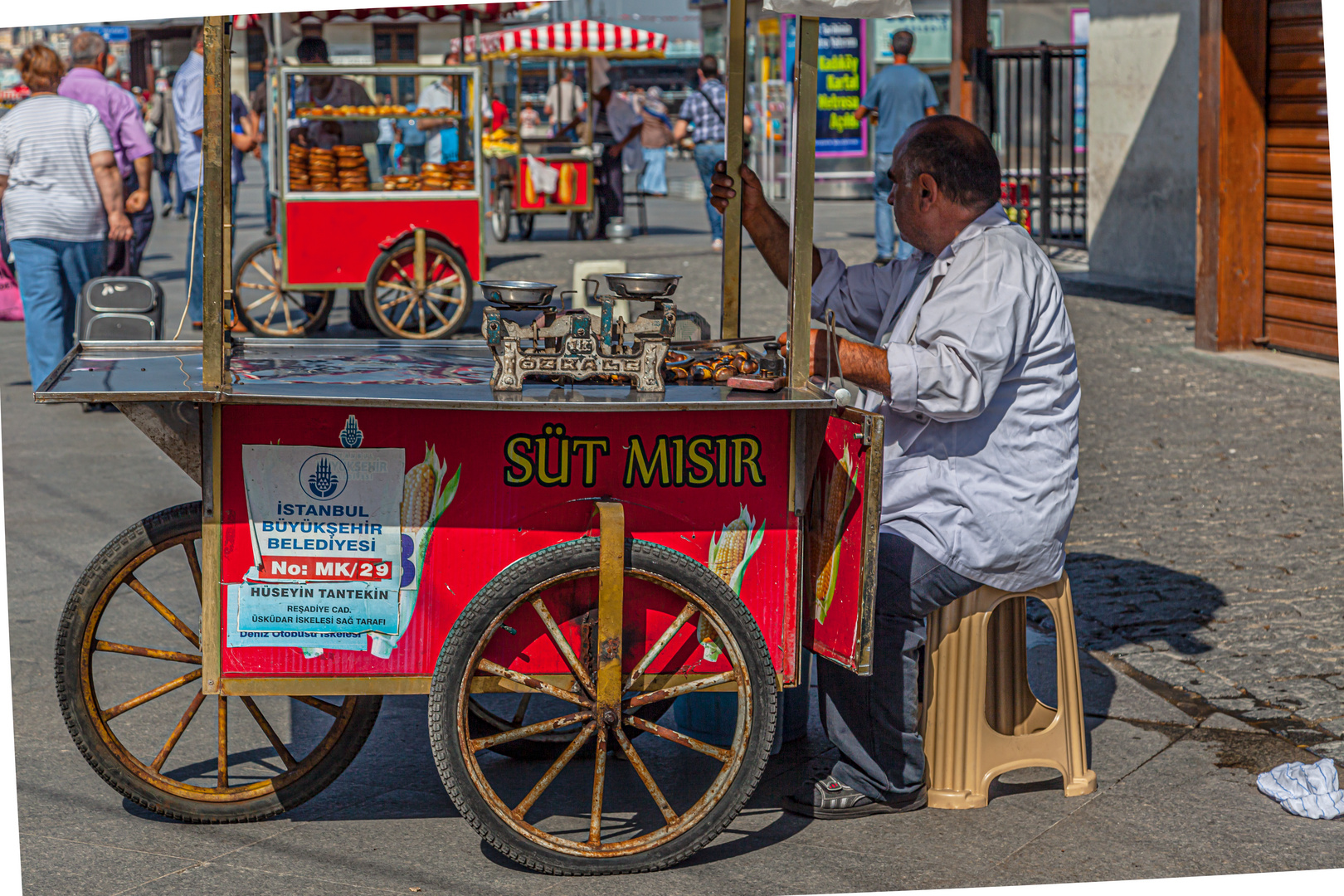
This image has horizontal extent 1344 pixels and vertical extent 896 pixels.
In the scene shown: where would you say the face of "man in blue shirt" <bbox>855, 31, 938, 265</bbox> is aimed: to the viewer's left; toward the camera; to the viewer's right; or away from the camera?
away from the camera

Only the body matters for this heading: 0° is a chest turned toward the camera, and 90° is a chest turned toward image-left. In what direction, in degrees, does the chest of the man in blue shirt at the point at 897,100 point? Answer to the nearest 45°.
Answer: approximately 180°

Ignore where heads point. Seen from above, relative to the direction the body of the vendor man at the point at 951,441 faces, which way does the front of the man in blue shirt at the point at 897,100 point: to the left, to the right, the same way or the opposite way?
to the right

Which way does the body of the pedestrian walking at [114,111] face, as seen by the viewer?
away from the camera

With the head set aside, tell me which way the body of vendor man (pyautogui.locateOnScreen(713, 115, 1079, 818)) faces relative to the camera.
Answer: to the viewer's left

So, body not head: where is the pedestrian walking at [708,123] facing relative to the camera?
away from the camera

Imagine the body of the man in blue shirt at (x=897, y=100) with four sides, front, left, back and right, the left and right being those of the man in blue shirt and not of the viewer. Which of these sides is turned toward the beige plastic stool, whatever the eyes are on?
back

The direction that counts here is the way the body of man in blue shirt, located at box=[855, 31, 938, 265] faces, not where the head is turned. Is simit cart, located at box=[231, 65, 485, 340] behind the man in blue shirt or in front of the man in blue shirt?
behind

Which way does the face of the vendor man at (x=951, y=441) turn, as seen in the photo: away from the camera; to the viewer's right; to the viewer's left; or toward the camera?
to the viewer's left

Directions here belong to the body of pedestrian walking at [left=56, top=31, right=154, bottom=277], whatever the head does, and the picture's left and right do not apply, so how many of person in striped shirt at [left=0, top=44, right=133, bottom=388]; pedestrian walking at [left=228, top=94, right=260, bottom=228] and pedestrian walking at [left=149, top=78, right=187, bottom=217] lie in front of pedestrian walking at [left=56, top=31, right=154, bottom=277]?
2

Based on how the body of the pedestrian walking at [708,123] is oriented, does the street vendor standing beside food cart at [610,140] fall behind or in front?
in front

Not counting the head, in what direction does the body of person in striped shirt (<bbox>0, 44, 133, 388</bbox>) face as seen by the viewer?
away from the camera
